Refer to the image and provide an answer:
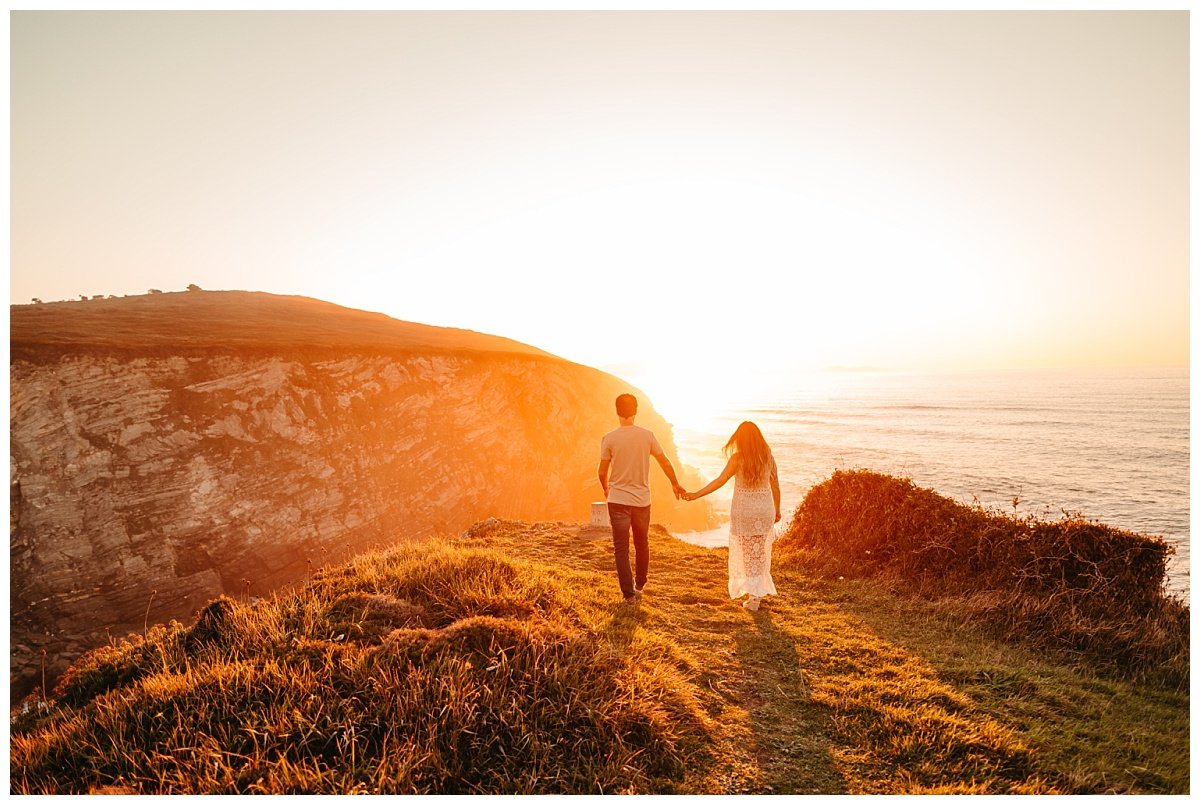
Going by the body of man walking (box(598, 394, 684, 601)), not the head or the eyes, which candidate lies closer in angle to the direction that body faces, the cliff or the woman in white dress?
the cliff

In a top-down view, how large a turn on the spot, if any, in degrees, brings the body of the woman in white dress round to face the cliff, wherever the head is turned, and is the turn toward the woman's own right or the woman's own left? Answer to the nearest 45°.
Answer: approximately 45° to the woman's own left

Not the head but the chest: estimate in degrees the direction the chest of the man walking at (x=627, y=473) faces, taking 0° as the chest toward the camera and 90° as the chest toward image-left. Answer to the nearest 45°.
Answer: approximately 180°

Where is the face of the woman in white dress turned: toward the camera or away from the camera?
away from the camera

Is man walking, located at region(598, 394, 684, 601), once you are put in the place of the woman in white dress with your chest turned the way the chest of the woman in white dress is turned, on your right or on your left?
on your left

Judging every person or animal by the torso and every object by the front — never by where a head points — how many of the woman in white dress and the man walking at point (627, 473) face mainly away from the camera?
2

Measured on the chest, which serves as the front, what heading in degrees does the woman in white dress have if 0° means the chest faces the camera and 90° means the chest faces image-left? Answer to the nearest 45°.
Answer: approximately 180°

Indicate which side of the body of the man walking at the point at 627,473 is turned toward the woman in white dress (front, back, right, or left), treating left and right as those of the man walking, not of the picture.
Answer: right
